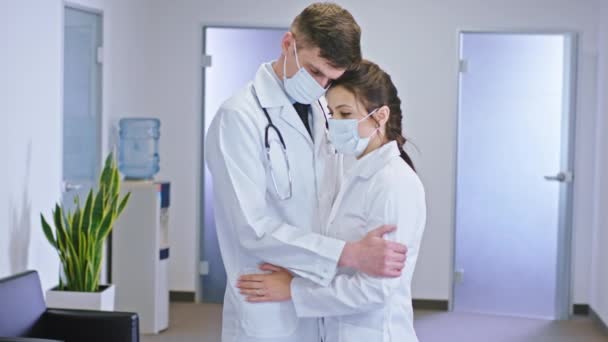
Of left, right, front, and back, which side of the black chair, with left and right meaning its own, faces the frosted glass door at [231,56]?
left

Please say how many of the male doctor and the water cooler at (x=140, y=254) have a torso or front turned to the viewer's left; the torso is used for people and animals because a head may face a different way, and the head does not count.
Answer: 0

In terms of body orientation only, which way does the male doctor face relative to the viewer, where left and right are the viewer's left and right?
facing the viewer and to the right of the viewer

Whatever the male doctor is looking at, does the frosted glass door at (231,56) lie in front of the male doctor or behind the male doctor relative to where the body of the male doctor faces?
behind

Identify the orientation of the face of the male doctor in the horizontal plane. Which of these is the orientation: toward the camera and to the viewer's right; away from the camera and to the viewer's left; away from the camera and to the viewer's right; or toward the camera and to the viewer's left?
toward the camera and to the viewer's right
